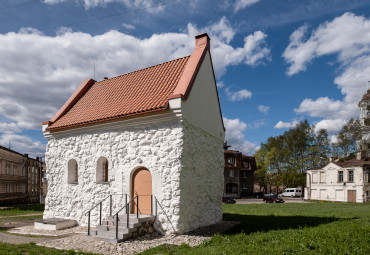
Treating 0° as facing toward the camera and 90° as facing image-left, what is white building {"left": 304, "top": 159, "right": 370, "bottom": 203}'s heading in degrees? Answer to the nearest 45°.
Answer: approximately 0°

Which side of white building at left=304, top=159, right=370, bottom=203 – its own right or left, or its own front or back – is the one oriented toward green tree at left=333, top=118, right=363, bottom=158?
back
